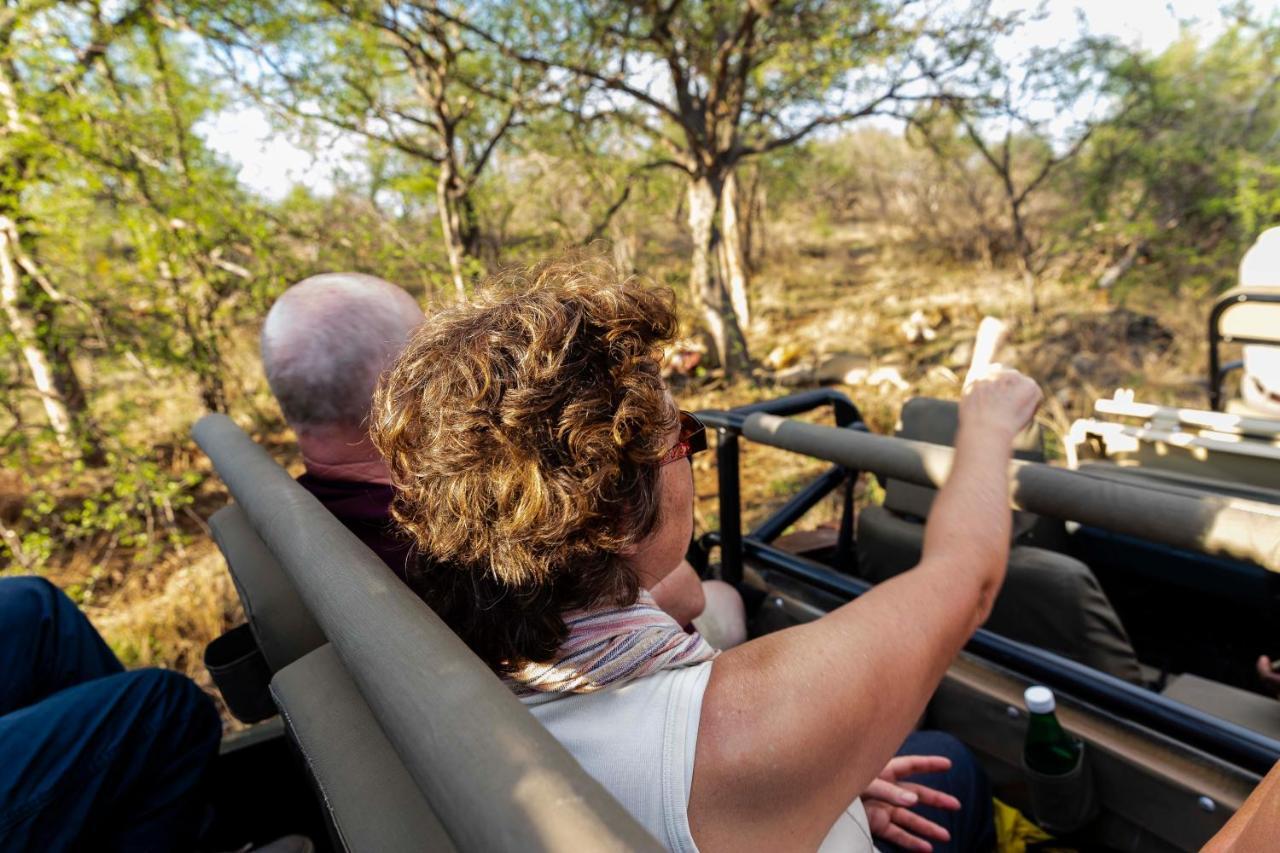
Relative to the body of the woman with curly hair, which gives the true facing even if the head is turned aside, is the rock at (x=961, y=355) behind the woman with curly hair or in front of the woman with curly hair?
in front

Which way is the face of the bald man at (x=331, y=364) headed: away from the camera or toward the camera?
away from the camera

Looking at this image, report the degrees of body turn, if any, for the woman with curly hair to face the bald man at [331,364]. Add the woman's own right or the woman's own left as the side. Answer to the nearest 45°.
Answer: approximately 90° to the woman's own left

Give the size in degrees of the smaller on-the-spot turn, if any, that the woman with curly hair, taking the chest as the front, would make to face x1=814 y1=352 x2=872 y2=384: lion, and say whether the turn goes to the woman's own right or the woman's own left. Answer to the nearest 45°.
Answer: approximately 45° to the woman's own left

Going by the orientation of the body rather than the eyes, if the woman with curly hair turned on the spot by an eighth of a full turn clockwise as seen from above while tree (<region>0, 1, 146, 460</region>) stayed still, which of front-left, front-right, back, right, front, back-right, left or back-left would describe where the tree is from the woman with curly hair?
back-left

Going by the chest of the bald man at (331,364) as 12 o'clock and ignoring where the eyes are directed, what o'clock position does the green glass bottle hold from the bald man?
The green glass bottle is roughly at 3 o'clock from the bald man.

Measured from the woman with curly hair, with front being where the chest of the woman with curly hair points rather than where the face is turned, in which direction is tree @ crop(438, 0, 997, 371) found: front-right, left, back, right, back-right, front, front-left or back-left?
front-left

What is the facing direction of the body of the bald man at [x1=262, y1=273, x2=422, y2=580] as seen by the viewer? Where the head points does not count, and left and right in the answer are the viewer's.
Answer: facing away from the viewer and to the right of the viewer

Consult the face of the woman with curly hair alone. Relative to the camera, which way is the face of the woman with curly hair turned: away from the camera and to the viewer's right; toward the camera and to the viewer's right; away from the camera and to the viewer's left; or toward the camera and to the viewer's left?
away from the camera and to the viewer's right

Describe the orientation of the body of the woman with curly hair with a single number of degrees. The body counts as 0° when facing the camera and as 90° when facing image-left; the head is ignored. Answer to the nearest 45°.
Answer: approximately 225°

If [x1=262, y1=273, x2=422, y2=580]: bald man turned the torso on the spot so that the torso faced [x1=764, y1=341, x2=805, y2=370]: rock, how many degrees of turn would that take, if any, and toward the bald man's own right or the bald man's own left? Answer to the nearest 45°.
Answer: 0° — they already face it

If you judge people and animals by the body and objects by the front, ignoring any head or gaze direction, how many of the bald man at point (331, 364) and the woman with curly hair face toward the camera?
0
